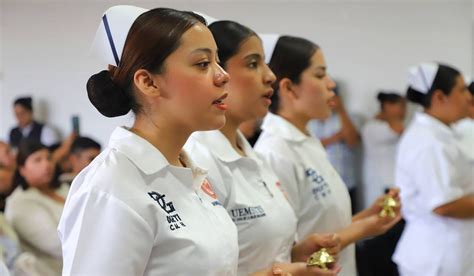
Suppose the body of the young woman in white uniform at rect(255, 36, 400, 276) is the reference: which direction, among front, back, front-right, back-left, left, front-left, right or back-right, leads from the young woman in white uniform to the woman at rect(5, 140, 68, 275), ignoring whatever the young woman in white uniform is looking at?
back

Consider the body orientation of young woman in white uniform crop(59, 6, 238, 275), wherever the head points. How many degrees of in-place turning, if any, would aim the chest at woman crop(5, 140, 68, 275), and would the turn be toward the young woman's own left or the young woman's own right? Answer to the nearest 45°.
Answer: approximately 135° to the young woman's own left

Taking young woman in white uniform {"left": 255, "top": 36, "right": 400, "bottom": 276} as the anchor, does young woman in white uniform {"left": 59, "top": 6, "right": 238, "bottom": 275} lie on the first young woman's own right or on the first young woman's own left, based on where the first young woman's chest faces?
on the first young woman's own right

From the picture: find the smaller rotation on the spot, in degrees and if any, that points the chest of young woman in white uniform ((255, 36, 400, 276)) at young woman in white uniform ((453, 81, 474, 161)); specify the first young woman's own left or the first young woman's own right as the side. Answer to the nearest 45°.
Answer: approximately 45° to the first young woman's own left

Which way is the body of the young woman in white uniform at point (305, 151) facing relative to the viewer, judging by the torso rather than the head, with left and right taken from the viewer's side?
facing to the right of the viewer

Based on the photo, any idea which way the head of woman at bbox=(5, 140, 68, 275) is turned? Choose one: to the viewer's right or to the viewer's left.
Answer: to the viewer's right

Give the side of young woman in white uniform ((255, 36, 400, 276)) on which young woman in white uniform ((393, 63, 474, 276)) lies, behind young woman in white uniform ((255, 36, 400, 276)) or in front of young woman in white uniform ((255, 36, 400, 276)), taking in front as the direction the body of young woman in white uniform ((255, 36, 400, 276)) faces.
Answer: in front

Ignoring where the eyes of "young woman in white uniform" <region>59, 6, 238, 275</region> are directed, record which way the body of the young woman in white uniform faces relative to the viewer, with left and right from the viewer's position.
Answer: facing the viewer and to the right of the viewer
